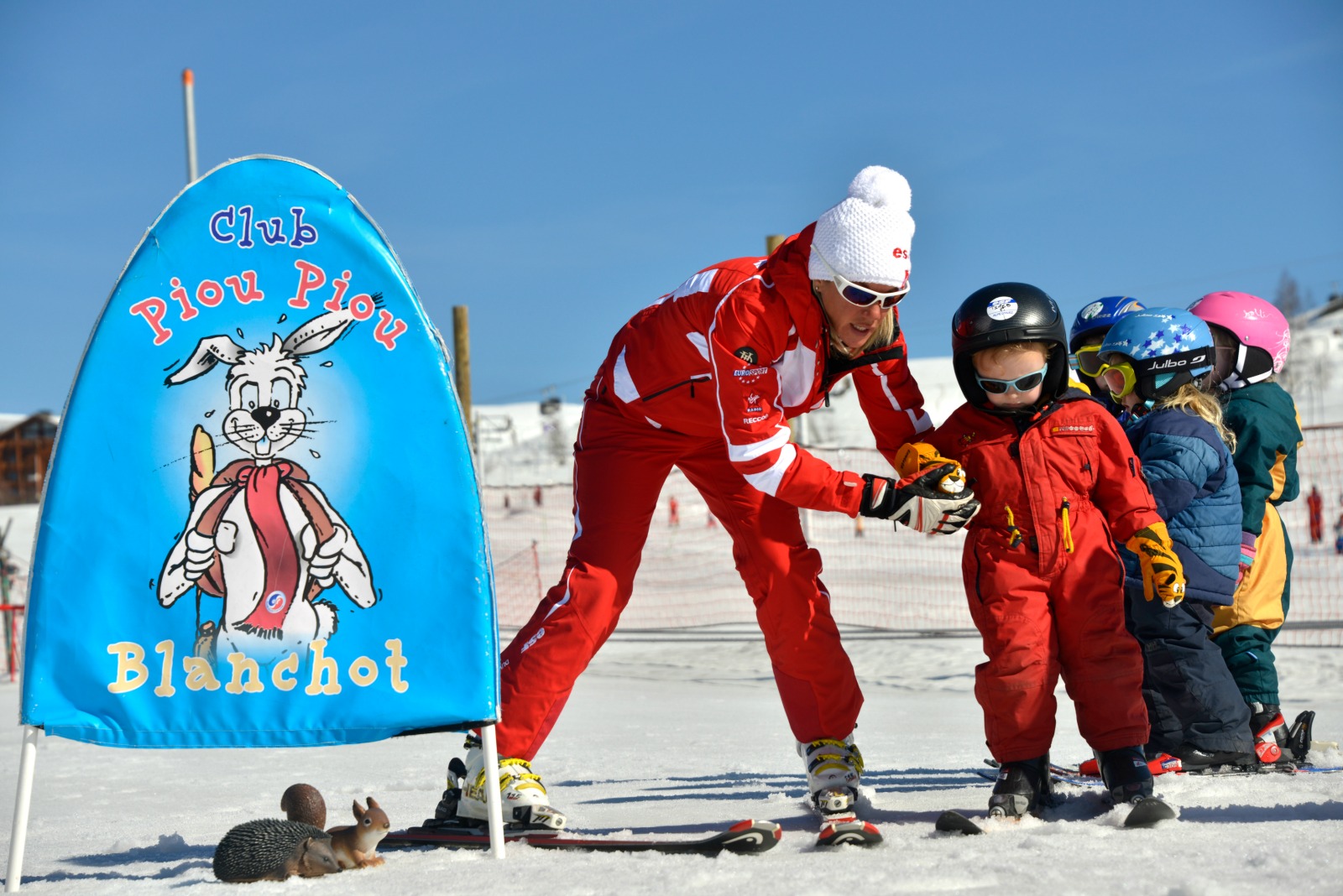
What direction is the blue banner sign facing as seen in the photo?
toward the camera

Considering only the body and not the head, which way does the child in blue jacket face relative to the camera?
to the viewer's left

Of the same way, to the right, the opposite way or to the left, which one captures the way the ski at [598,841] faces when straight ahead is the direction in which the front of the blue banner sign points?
to the left

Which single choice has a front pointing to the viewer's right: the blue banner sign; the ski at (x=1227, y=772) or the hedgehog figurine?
the hedgehog figurine

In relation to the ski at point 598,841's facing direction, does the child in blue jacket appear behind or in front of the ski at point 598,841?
in front

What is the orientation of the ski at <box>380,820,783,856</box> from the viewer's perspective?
to the viewer's right

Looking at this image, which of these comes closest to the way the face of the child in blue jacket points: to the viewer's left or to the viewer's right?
to the viewer's left

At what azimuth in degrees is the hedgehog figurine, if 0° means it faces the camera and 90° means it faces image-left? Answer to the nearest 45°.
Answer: approximately 270°

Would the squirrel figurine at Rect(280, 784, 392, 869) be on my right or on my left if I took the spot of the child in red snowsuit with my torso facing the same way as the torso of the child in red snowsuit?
on my right

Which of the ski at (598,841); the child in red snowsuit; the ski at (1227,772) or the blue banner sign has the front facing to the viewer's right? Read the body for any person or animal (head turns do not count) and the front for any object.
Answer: the ski at (598,841)

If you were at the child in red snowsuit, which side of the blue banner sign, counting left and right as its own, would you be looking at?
left

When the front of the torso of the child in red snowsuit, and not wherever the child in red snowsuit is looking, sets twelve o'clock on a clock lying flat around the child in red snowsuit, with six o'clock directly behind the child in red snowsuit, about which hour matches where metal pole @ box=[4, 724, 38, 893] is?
The metal pole is roughly at 2 o'clock from the child in red snowsuit.

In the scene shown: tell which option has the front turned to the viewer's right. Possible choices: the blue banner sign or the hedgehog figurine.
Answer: the hedgehog figurine
